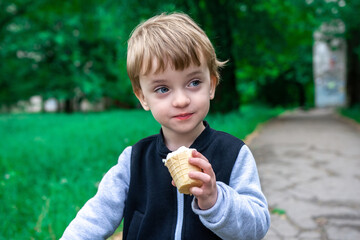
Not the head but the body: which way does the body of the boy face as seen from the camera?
toward the camera
